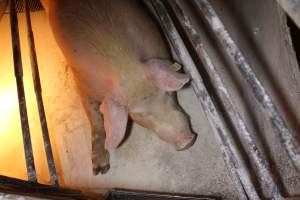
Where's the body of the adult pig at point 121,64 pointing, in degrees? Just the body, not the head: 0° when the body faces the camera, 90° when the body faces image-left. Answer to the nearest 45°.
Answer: approximately 315°
